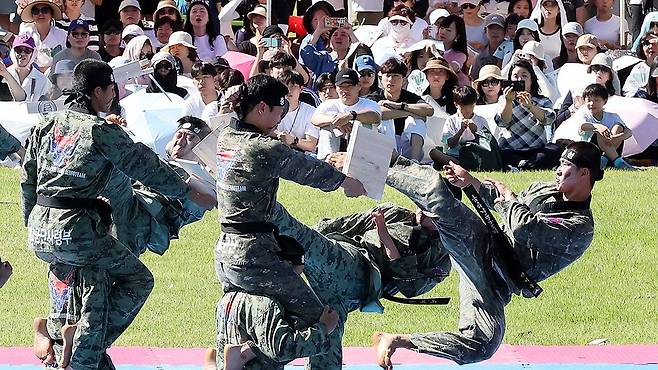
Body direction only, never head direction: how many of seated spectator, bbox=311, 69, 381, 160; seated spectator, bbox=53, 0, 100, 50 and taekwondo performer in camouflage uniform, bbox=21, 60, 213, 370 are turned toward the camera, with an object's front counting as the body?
2

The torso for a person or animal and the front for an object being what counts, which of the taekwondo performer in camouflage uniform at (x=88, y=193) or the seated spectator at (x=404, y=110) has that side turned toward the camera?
the seated spectator

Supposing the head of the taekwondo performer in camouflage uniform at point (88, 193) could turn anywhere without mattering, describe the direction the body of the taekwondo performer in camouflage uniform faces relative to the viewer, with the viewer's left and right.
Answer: facing away from the viewer and to the right of the viewer

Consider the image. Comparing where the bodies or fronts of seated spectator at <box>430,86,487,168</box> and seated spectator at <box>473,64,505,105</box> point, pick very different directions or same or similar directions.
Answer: same or similar directions

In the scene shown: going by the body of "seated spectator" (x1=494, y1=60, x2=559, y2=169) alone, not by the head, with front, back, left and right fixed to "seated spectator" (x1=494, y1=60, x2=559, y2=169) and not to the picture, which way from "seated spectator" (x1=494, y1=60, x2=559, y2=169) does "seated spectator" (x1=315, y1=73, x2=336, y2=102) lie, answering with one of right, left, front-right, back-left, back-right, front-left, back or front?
right

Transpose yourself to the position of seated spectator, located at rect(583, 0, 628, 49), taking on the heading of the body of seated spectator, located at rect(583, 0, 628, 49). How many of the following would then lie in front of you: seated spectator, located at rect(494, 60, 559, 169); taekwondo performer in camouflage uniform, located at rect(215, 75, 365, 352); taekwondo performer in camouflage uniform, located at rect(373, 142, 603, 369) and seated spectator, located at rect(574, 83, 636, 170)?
4

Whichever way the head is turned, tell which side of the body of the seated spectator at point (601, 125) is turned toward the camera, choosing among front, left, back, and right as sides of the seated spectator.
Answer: front

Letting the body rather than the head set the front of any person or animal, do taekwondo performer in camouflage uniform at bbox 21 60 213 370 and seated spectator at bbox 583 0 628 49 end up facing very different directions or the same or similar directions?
very different directions

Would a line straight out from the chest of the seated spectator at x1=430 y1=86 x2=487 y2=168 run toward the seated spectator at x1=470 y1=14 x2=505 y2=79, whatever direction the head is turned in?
no

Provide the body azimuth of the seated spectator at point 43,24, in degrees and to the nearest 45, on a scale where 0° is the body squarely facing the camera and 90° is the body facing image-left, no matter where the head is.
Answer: approximately 0°

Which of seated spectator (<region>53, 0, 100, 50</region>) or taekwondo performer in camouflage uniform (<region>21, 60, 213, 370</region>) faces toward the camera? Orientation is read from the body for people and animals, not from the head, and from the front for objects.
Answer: the seated spectator

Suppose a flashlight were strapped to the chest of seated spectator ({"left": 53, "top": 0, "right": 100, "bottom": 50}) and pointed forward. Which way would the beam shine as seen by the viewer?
toward the camera

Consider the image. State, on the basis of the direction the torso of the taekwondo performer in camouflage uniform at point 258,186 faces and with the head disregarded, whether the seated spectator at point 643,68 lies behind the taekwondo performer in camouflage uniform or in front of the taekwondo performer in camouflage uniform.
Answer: in front

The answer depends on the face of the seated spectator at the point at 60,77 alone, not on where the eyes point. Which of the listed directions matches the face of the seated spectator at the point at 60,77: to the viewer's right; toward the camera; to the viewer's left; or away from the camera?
toward the camera

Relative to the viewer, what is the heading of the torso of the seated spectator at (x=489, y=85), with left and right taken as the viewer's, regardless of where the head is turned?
facing the viewer

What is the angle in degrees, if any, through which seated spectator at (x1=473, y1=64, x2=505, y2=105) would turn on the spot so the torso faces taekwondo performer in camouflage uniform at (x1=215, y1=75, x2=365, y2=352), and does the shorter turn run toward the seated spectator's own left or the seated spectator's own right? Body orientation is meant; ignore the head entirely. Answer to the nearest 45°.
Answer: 0° — they already face them

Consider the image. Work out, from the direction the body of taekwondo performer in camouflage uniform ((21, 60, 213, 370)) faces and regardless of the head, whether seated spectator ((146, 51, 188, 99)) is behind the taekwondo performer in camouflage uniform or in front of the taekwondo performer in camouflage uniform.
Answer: in front
